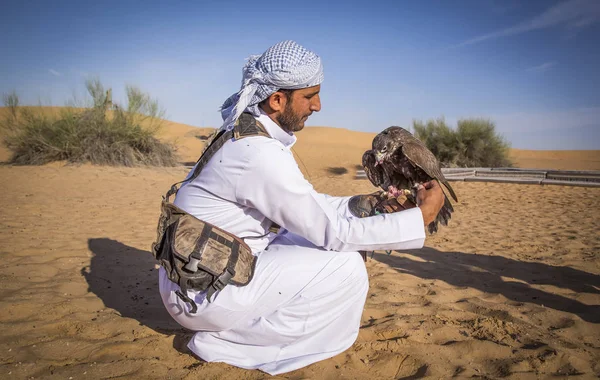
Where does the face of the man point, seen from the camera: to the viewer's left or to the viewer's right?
to the viewer's right

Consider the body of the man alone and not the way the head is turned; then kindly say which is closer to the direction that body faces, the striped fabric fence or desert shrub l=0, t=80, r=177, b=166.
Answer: the striped fabric fence

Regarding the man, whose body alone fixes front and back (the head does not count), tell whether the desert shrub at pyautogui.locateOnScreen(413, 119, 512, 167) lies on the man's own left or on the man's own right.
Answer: on the man's own left

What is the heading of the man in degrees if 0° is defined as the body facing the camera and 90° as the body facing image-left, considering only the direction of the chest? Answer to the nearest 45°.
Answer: approximately 270°

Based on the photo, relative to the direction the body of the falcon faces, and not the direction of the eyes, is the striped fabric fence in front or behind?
behind

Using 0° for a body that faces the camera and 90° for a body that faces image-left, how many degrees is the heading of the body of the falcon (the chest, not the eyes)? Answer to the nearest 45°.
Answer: approximately 45°

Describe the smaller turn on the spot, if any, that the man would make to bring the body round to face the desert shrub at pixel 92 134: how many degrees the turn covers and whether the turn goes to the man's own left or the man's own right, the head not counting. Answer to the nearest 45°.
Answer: approximately 135° to the man's own left

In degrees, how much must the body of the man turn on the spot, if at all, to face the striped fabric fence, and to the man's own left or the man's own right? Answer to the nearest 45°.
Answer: approximately 45° to the man's own left
